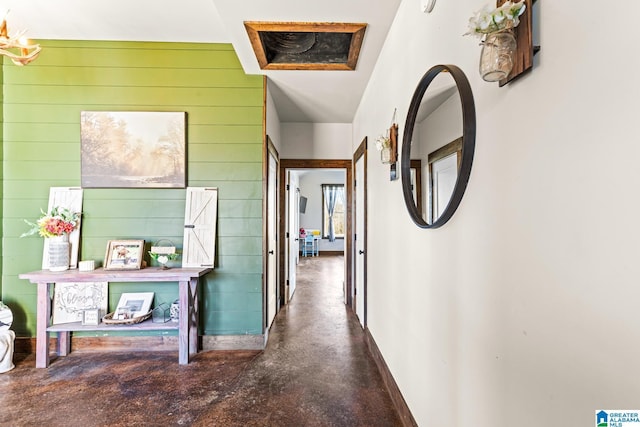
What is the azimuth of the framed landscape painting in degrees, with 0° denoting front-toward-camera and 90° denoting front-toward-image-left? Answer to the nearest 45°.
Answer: approximately 0°

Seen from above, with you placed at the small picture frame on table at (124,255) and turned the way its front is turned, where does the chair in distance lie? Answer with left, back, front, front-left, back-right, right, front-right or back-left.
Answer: back-left

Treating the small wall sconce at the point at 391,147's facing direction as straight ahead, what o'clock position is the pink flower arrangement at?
The pink flower arrangement is roughly at 12 o'clock from the small wall sconce.

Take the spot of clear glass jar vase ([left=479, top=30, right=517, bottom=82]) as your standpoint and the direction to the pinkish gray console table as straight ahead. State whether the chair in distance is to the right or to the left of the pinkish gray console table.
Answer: right

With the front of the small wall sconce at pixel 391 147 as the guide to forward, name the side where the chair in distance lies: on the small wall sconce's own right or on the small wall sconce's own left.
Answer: on the small wall sconce's own right

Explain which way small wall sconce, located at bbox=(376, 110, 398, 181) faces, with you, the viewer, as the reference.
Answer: facing to the left of the viewer

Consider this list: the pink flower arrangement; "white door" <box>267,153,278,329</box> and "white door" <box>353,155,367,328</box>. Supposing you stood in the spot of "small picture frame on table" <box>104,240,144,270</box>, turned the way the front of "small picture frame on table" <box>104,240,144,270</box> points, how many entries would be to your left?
2
